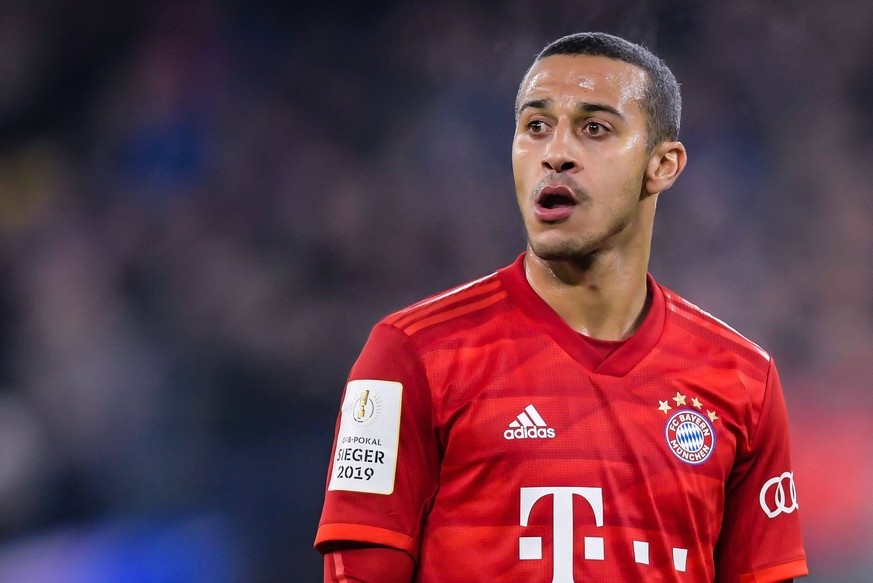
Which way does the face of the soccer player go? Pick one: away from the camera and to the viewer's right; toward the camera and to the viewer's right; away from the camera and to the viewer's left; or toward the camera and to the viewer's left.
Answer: toward the camera and to the viewer's left

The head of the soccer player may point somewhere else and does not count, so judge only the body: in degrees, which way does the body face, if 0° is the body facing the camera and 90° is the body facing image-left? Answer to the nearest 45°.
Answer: approximately 0°
